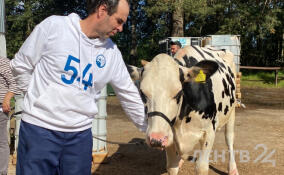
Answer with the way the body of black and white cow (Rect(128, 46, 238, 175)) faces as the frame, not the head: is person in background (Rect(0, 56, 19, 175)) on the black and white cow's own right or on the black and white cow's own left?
on the black and white cow's own right

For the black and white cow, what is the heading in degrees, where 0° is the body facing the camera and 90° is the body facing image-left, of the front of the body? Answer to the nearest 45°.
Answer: approximately 45°

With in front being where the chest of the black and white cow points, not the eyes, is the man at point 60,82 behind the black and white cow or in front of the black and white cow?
in front

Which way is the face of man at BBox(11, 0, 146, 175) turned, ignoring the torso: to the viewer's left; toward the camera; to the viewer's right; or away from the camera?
to the viewer's right

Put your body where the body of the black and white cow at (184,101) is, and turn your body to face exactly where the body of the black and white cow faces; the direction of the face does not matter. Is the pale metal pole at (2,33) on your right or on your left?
on your right

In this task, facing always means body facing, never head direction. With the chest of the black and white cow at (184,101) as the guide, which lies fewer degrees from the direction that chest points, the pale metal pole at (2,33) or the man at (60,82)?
the man

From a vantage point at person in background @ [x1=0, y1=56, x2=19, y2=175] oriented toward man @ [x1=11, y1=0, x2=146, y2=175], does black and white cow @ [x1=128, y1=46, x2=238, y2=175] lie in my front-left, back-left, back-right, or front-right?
front-left
